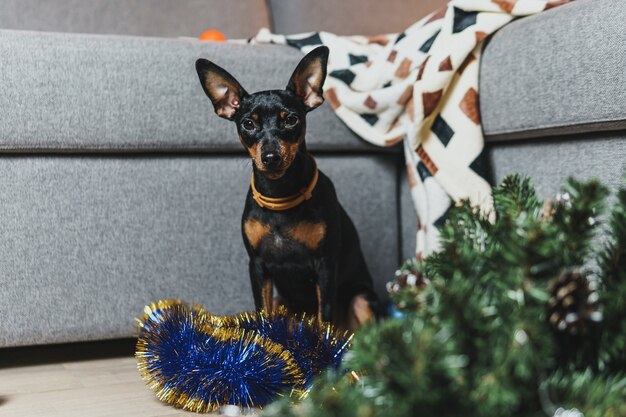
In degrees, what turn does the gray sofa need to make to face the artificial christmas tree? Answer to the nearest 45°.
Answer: approximately 45° to its left

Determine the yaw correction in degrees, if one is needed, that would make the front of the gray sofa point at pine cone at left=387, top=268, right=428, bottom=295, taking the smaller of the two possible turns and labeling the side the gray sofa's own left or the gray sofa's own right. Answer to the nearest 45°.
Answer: approximately 45° to the gray sofa's own left

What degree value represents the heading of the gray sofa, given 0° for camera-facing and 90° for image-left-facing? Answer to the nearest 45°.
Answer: approximately 0°
